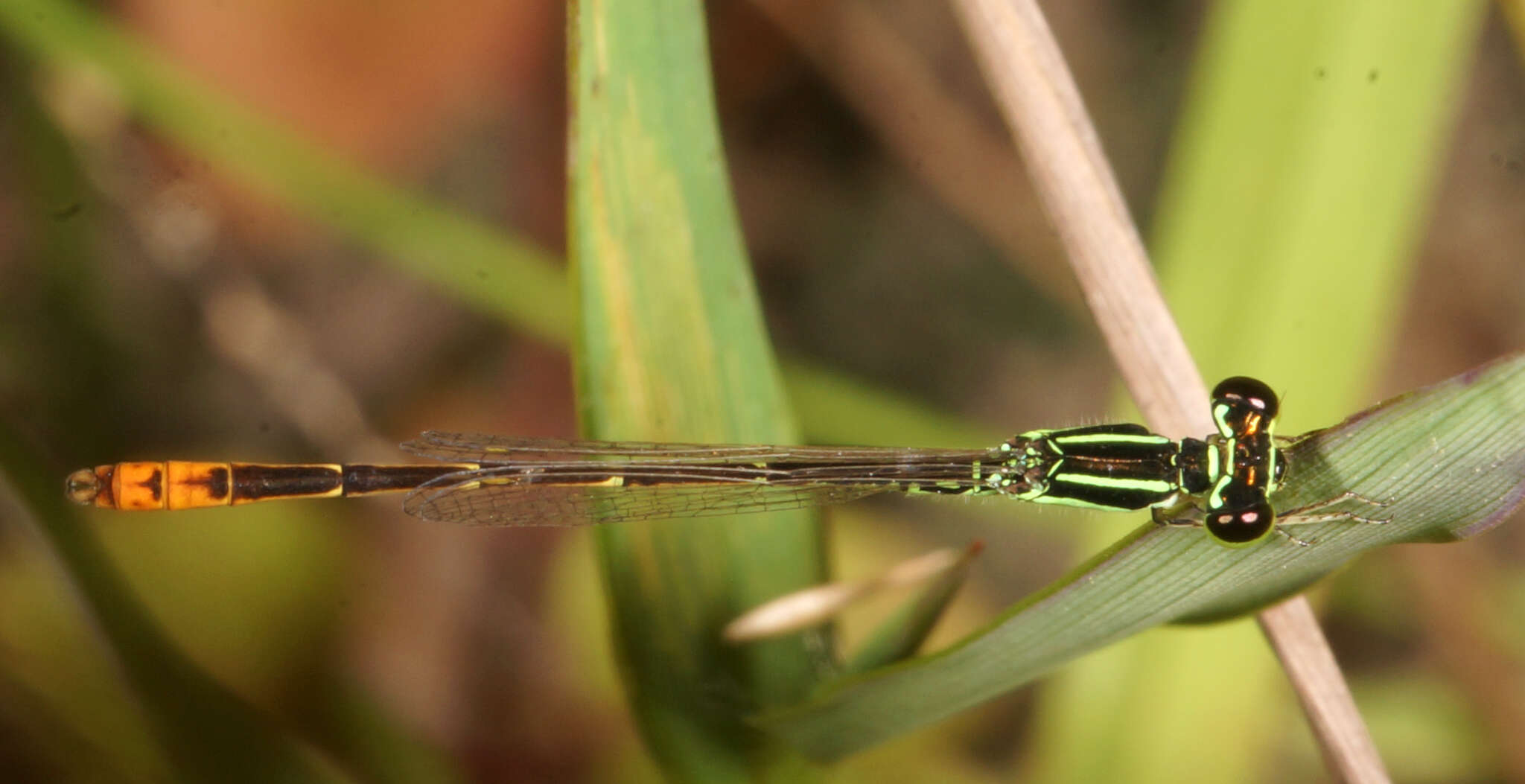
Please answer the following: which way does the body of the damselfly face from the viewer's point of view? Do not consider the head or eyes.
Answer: to the viewer's right
